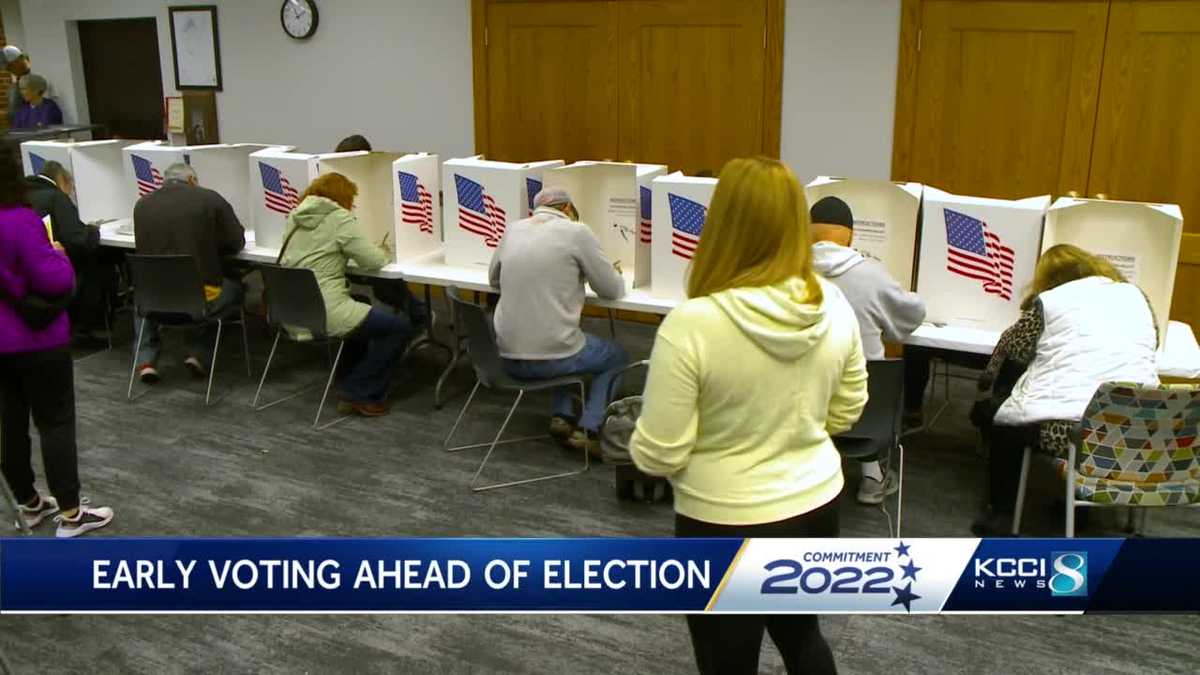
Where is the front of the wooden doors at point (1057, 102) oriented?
toward the camera

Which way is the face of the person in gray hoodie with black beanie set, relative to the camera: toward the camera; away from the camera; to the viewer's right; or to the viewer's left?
away from the camera

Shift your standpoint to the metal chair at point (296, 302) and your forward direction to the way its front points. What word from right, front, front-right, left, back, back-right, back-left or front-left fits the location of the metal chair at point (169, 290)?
left

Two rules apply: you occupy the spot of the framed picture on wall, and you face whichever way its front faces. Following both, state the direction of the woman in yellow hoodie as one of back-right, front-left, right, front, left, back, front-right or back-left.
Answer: front

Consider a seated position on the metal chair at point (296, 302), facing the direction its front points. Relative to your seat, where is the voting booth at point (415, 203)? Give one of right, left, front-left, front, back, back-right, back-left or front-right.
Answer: front

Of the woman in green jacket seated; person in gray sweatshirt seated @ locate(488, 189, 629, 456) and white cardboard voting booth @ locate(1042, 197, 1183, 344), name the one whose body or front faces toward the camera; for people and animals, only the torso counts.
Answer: the white cardboard voting booth

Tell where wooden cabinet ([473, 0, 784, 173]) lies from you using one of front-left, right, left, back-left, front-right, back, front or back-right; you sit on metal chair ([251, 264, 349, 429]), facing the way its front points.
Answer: front

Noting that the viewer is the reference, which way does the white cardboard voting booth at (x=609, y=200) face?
facing the viewer and to the left of the viewer

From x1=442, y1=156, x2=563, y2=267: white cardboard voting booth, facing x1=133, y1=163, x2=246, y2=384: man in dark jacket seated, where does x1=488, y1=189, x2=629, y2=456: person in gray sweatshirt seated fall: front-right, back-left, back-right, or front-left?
back-left

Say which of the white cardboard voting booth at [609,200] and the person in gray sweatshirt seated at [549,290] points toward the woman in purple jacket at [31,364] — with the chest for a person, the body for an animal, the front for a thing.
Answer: the white cardboard voting booth

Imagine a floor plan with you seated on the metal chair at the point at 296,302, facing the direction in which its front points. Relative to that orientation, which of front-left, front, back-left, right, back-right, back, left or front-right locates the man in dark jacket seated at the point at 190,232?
left

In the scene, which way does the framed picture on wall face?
toward the camera

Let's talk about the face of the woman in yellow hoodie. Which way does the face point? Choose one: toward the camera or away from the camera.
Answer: away from the camera

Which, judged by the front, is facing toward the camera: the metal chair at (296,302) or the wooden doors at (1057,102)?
the wooden doors

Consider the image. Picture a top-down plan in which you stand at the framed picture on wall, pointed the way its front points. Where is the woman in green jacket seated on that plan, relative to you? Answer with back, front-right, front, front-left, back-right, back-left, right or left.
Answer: front

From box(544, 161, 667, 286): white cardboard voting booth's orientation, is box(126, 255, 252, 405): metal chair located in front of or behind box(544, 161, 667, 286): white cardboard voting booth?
in front

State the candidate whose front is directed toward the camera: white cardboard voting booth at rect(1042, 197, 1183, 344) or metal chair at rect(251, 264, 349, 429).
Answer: the white cardboard voting booth

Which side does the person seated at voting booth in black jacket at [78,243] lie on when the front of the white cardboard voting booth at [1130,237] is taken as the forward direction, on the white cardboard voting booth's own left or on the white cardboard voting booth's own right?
on the white cardboard voting booth's own right

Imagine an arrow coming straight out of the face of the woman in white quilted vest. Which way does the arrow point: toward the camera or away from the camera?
away from the camera

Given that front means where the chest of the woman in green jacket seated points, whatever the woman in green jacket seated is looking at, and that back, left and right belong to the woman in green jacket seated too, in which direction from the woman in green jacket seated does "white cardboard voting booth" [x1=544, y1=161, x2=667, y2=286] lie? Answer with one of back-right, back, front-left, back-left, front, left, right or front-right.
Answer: front-right

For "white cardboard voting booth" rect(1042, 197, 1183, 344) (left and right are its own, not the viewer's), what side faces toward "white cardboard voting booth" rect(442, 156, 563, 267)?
right
